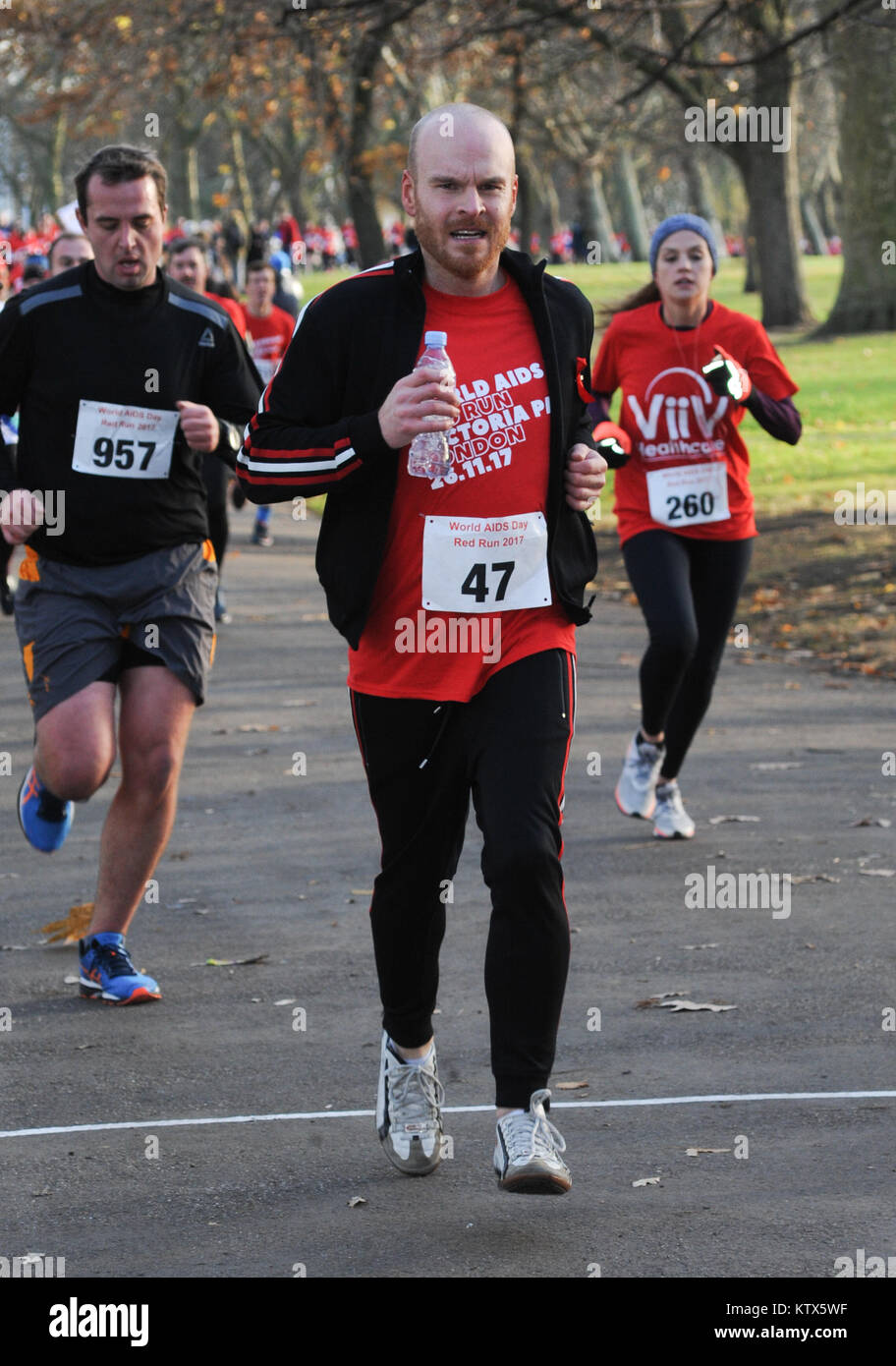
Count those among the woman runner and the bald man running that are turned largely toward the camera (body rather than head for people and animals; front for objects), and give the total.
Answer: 2

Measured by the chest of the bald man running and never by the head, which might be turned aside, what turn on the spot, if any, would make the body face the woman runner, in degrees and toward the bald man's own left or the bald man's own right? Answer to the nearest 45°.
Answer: approximately 180°

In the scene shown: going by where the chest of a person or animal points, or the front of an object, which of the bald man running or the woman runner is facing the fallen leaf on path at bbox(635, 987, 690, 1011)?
the woman runner

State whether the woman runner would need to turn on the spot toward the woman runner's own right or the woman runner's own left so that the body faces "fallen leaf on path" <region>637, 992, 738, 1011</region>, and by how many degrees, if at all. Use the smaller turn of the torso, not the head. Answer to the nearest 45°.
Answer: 0° — they already face it

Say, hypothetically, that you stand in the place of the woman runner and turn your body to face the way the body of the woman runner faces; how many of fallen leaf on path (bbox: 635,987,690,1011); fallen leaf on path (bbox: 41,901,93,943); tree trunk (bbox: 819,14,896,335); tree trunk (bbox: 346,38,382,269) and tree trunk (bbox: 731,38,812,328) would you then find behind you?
3

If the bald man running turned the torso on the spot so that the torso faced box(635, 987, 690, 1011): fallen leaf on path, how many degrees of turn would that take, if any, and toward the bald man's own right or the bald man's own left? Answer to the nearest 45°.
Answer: approximately 180°

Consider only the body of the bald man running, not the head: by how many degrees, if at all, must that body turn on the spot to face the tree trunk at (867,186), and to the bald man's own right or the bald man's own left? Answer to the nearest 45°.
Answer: approximately 180°

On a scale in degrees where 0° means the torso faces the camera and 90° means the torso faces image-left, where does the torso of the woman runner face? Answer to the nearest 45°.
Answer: approximately 0°
